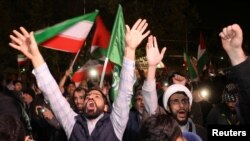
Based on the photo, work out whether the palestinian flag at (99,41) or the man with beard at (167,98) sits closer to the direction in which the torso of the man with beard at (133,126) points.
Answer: the man with beard

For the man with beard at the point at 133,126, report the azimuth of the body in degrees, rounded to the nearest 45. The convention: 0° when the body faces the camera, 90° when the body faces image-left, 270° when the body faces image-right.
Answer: approximately 315°

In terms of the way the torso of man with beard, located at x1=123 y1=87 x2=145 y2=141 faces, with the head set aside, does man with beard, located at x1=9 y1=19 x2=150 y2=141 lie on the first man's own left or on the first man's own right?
on the first man's own right

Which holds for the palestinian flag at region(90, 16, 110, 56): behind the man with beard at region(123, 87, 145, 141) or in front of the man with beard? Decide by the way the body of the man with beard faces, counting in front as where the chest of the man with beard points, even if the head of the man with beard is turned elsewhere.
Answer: behind

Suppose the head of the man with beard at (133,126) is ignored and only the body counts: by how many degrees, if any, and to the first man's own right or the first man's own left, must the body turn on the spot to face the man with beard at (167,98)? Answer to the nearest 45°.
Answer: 0° — they already face them

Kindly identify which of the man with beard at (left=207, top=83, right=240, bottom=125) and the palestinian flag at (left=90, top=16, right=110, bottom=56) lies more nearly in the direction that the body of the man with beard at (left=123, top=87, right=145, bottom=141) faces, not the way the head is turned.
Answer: the man with beard
